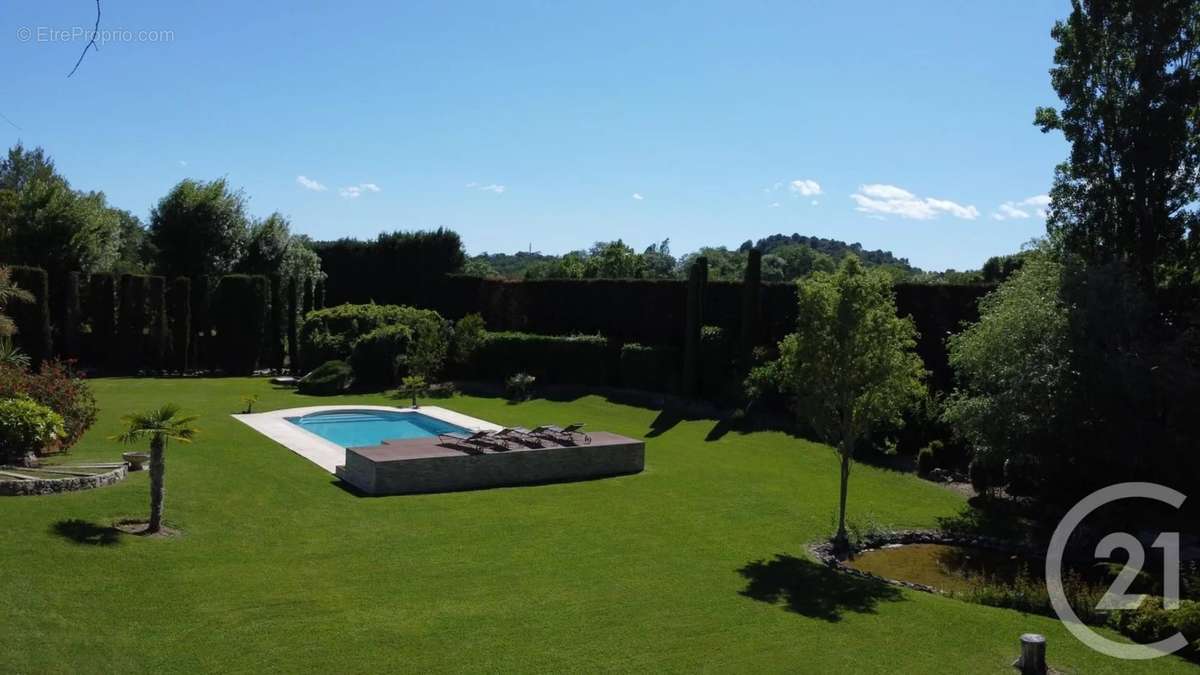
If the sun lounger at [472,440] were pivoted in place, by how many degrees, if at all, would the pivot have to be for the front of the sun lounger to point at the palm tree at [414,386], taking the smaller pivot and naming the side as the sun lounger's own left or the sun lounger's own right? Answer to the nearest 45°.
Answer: approximately 90° to the sun lounger's own right

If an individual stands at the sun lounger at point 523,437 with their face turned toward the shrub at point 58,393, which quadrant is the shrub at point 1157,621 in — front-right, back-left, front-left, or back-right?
back-left

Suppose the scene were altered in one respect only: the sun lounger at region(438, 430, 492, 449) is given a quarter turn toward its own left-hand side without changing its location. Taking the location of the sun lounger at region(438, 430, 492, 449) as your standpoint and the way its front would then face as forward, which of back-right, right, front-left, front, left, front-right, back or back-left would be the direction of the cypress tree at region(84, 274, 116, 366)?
back-right

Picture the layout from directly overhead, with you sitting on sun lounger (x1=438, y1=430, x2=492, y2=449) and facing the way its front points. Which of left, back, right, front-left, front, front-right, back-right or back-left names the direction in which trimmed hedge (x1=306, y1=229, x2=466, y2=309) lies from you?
right

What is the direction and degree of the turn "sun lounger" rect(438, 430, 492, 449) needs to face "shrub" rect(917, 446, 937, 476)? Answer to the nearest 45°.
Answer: approximately 180°

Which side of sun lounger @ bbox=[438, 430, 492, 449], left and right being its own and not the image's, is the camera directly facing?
left

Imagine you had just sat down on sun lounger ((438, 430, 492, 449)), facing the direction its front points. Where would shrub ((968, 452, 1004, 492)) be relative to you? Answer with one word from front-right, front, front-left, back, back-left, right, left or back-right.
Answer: back

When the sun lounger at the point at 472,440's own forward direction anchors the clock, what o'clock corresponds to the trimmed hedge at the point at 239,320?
The trimmed hedge is roughly at 2 o'clock from the sun lounger.

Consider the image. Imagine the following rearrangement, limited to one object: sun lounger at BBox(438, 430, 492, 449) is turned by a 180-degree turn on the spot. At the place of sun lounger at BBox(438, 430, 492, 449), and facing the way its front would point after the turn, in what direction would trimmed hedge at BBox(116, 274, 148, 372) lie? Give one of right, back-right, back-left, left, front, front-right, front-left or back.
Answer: back-left

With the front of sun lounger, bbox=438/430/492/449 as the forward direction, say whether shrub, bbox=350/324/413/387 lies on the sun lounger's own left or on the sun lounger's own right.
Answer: on the sun lounger's own right

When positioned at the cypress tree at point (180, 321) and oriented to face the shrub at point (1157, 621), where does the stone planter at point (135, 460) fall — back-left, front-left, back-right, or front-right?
front-right

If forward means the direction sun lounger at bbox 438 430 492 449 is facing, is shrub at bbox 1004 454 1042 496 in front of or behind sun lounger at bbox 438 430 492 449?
behind

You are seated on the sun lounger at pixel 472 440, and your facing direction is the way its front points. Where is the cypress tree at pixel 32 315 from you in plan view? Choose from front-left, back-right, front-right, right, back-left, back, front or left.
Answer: front-right

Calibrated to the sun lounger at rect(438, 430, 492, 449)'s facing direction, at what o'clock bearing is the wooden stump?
The wooden stump is roughly at 8 o'clock from the sun lounger.

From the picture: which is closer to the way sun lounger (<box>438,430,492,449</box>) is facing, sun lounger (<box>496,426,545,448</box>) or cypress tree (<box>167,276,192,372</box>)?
the cypress tree

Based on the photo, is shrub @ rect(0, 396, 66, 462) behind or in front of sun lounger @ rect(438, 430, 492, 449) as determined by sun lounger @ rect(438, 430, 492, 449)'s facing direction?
in front

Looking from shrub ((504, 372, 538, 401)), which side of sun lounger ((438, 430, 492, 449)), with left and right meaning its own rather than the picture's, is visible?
right

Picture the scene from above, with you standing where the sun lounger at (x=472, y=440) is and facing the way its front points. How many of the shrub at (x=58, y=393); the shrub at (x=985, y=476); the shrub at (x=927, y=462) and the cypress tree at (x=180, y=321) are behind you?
2
